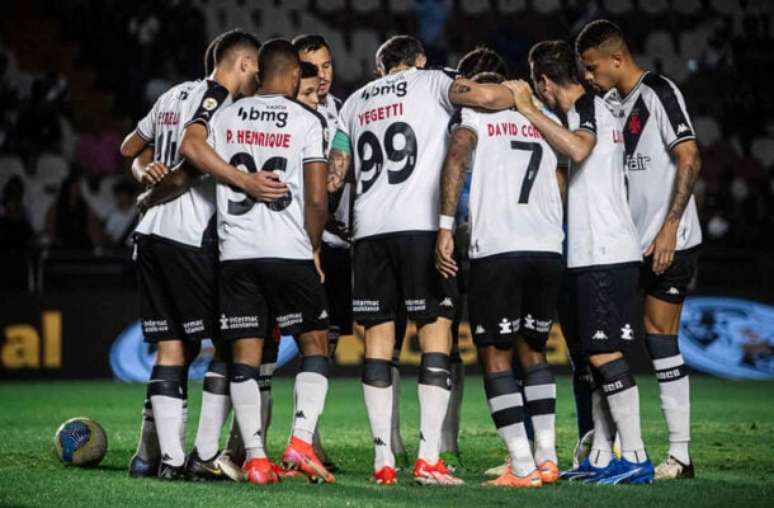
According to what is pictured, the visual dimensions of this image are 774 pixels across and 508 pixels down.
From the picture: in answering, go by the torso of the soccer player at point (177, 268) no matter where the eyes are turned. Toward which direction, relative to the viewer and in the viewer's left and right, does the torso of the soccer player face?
facing away from the viewer and to the right of the viewer

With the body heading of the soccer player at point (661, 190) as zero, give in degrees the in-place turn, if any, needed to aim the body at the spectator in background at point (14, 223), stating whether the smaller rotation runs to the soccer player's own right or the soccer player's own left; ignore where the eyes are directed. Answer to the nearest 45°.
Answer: approximately 90° to the soccer player's own right

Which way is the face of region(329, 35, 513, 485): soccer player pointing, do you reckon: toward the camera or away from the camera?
away from the camera

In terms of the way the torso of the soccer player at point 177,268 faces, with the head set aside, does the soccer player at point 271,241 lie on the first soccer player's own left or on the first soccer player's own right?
on the first soccer player's own right

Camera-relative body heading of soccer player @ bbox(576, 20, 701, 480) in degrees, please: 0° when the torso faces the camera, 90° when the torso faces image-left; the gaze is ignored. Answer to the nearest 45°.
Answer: approximately 45°

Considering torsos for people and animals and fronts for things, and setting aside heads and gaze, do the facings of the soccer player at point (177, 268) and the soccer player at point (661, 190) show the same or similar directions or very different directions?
very different directions

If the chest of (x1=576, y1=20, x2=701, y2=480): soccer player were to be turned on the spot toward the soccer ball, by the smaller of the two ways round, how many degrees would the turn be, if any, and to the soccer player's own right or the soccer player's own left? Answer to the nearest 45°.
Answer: approximately 45° to the soccer player's own right

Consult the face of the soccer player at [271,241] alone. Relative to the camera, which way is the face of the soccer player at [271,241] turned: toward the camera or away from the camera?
away from the camera

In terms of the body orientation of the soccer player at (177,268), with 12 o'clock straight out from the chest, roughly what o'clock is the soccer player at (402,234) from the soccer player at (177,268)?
the soccer player at (402,234) is roughly at 2 o'clock from the soccer player at (177,268).

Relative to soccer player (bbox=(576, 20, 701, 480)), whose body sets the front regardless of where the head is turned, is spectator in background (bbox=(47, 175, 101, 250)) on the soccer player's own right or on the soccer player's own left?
on the soccer player's own right

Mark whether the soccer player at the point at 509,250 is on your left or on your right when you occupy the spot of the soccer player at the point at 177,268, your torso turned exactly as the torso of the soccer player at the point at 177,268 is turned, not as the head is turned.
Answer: on your right

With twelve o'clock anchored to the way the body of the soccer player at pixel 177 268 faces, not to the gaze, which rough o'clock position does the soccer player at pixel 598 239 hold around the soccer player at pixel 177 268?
the soccer player at pixel 598 239 is roughly at 2 o'clock from the soccer player at pixel 177 268.

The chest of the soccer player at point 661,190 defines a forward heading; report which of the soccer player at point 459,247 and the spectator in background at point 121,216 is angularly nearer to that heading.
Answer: the soccer player
